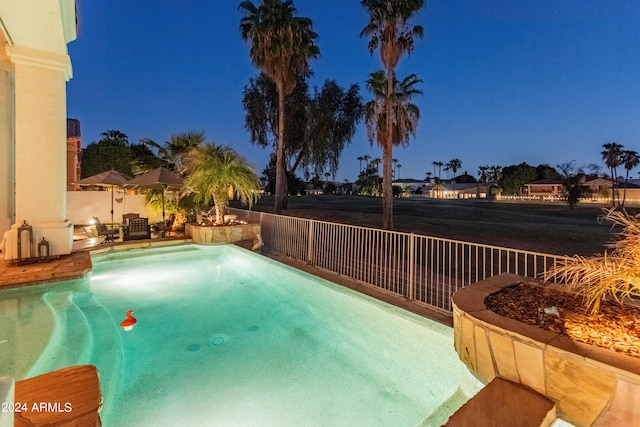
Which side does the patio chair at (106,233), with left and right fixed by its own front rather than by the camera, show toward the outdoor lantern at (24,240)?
right

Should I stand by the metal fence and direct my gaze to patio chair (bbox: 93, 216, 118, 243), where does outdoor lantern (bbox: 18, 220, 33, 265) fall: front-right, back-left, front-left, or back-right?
front-left

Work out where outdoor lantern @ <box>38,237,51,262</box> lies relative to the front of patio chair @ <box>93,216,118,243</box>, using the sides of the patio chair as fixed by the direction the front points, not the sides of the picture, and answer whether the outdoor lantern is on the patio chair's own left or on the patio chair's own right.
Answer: on the patio chair's own right
